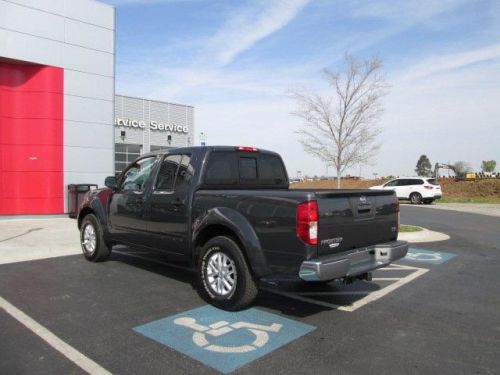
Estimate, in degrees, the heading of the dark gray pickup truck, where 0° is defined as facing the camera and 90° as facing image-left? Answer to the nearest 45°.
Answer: approximately 135°

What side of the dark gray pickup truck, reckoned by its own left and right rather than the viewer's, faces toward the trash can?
front

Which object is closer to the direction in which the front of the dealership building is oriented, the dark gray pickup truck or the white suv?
the dark gray pickup truck

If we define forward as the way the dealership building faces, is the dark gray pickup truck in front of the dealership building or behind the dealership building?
in front

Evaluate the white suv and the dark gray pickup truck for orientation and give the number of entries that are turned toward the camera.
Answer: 0

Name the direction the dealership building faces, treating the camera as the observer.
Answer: facing the viewer and to the right of the viewer

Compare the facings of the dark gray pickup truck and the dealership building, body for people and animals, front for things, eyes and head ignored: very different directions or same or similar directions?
very different directions

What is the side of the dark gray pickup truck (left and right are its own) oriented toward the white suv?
right

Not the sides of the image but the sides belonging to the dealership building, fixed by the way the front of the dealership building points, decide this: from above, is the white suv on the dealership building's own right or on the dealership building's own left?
on the dealership building's own left
